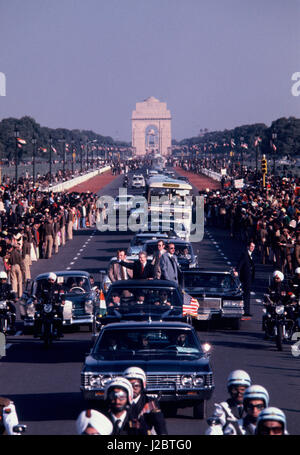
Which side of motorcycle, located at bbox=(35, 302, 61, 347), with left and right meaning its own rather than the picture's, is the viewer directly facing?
front

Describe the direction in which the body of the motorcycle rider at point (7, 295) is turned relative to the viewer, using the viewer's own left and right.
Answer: facing the viewer

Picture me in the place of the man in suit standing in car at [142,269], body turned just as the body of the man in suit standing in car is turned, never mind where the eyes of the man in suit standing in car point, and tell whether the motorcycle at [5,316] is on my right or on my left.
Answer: on my right

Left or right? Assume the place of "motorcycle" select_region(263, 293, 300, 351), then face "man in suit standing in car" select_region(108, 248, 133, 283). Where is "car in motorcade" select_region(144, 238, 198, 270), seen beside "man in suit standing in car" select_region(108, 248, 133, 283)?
right

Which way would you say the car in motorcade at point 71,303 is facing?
toward the camera

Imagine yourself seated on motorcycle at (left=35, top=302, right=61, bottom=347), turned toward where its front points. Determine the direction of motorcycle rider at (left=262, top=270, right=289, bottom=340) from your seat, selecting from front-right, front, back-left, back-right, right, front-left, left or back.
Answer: left
